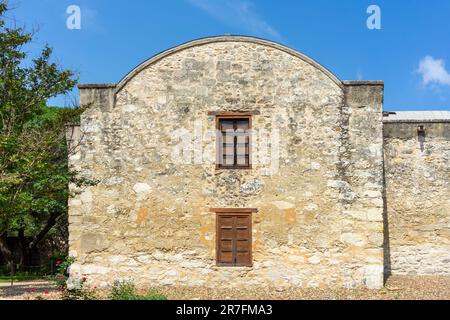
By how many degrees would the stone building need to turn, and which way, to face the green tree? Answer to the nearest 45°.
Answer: approximately 90° to its right

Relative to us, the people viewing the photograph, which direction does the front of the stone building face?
facing the viewer
